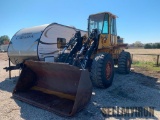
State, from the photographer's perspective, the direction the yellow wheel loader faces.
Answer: facing the viewer and to the left of the viewer
